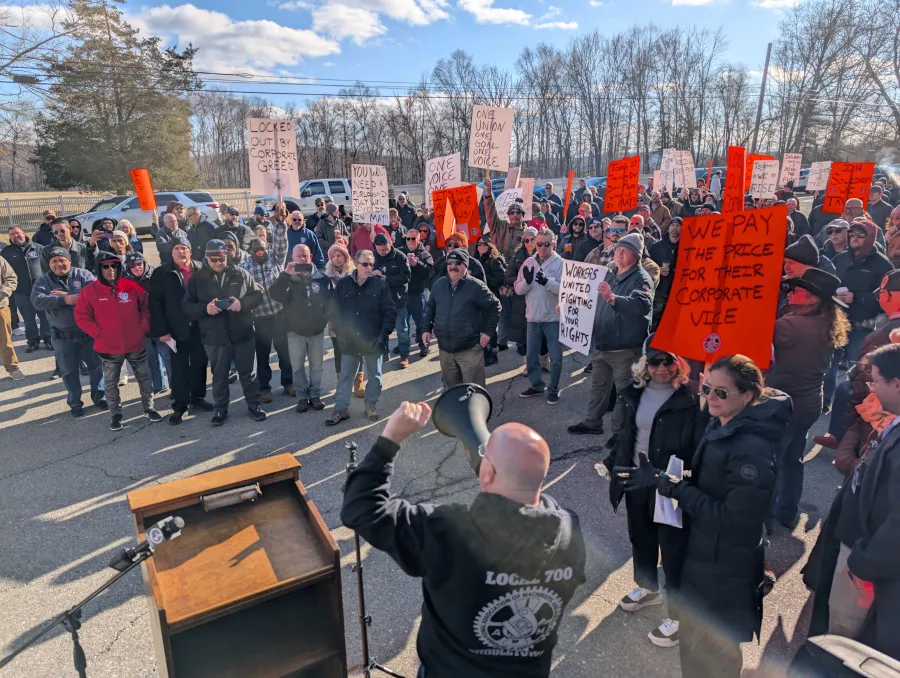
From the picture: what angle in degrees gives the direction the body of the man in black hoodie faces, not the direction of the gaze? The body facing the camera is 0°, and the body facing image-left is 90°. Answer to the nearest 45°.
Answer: approximately 135°

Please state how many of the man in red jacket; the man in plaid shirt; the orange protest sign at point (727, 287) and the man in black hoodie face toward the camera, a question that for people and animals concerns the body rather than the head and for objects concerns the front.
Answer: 3

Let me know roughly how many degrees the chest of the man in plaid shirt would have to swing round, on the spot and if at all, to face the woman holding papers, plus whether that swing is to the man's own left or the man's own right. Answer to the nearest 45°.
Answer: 0° — they already face them

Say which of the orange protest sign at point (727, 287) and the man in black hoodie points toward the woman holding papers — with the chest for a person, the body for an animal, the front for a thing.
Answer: the orange protest sign

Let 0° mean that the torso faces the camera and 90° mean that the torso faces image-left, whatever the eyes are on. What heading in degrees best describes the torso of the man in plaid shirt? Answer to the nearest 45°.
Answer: approximately 0°

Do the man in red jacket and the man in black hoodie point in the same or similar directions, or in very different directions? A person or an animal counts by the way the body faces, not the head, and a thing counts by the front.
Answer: very different directions

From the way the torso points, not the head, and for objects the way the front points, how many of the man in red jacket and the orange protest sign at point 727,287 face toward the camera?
2

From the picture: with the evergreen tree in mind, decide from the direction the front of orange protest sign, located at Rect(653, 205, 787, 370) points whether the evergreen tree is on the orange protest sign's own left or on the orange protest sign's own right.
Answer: on the orange protest sign's own right

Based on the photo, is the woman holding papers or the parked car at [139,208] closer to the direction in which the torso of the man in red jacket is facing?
the woman holding papers

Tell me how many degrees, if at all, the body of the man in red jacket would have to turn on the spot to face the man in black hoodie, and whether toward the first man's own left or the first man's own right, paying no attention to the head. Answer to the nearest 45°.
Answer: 0° — they already face them

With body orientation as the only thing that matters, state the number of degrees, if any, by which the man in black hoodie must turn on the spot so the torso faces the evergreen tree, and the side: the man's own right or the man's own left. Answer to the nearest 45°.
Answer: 0° — they already face it

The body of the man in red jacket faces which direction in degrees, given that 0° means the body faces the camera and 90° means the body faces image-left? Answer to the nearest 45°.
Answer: approximately 0°
